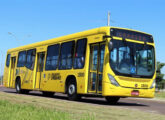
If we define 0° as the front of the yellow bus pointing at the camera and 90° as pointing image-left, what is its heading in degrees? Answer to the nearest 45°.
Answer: approximately 315°
